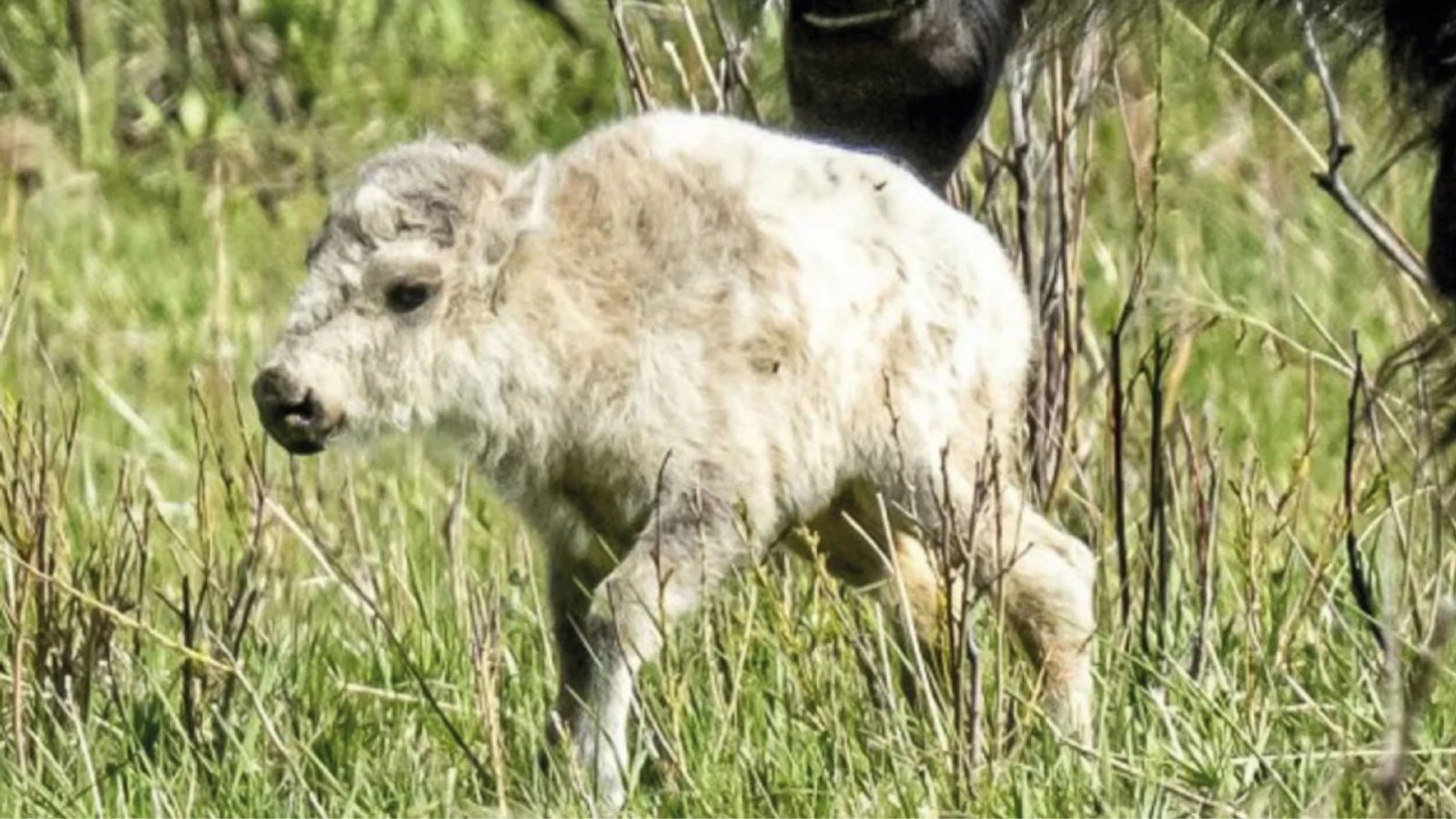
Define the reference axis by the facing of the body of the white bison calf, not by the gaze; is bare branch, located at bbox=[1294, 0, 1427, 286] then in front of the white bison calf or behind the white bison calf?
behind

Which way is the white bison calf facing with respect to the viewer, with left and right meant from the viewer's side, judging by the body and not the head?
facing to the left of the viewer
